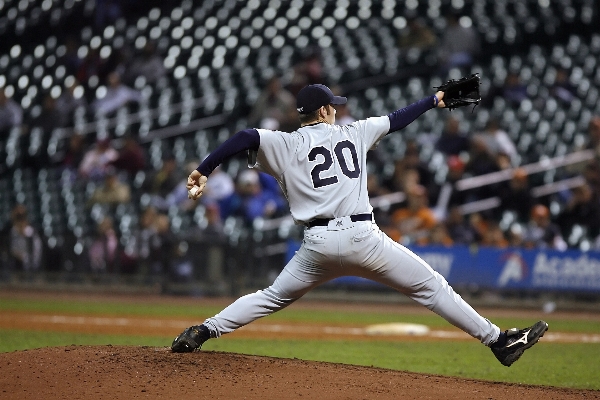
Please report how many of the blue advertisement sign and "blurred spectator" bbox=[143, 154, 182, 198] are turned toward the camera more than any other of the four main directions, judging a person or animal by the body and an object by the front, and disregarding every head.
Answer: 2

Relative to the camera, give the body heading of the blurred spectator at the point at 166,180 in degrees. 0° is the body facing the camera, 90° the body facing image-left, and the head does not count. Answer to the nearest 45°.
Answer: approximately 0°

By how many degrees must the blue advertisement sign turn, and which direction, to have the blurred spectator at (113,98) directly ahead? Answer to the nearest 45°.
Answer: approximately 90° to its right

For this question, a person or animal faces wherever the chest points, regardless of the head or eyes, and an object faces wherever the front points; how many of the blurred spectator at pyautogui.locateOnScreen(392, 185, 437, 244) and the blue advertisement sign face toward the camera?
2

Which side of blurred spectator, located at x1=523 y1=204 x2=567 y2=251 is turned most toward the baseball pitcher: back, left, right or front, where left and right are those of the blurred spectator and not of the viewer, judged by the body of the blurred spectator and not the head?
front

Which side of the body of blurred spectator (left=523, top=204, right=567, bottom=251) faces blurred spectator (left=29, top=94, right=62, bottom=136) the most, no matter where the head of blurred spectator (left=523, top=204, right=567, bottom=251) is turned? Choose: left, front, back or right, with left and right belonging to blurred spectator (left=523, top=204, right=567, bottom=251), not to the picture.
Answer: right

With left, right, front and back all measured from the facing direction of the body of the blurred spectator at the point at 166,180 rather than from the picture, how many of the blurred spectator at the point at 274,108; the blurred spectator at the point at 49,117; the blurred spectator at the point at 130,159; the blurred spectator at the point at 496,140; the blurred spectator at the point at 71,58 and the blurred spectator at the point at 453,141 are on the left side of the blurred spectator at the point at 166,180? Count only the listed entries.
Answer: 3

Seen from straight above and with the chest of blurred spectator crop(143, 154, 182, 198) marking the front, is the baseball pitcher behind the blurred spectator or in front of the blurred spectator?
in front

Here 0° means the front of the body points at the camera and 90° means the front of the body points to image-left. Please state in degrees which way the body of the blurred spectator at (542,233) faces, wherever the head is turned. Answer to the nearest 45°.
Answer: approximately 0°
